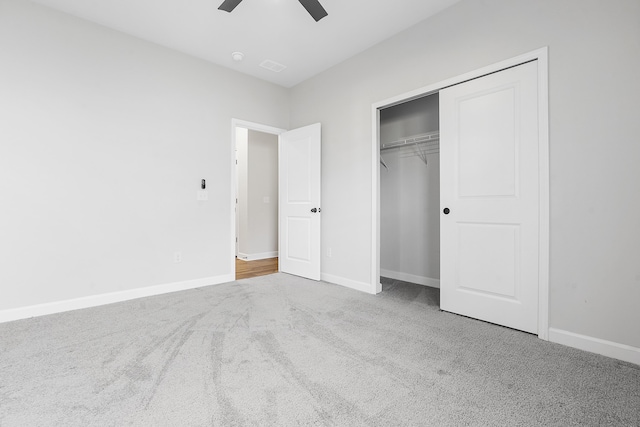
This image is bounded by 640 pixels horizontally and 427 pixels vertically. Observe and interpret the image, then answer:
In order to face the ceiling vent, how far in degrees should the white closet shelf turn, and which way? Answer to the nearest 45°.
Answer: approximately 45° to its right

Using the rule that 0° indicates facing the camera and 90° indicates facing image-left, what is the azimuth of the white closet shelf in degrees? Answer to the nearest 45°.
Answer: approximately 45°
